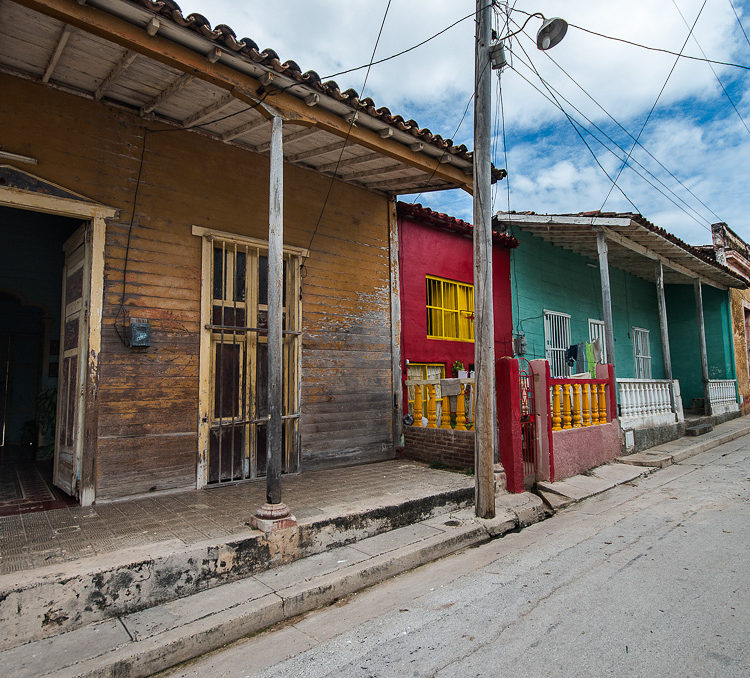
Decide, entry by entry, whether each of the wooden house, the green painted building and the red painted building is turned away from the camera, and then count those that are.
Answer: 0

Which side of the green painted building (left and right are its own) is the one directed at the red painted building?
right

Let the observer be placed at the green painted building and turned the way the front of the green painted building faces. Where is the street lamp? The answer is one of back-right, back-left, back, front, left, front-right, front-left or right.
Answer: front-right

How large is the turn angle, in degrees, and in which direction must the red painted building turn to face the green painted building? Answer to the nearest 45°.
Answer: approximately 90° to its left

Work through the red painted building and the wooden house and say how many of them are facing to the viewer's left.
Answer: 0

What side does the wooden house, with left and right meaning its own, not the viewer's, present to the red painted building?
left

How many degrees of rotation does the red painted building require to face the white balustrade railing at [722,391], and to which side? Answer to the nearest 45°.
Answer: approximately 90° to its left

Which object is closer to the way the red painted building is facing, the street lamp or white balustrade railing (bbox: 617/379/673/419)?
the street lamp

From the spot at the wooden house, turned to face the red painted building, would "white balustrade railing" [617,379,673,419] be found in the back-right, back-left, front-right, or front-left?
front-right

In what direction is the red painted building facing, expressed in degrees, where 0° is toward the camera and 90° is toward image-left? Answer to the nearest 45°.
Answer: approximately 315°

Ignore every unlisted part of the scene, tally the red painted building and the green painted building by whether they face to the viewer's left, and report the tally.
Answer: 0

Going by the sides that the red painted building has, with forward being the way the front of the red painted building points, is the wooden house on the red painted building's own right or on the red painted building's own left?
on the red painted building's own right

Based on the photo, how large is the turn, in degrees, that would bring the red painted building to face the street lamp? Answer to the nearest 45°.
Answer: approximately 45° to its right

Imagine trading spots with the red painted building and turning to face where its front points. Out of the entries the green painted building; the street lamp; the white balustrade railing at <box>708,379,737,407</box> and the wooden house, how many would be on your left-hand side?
2
